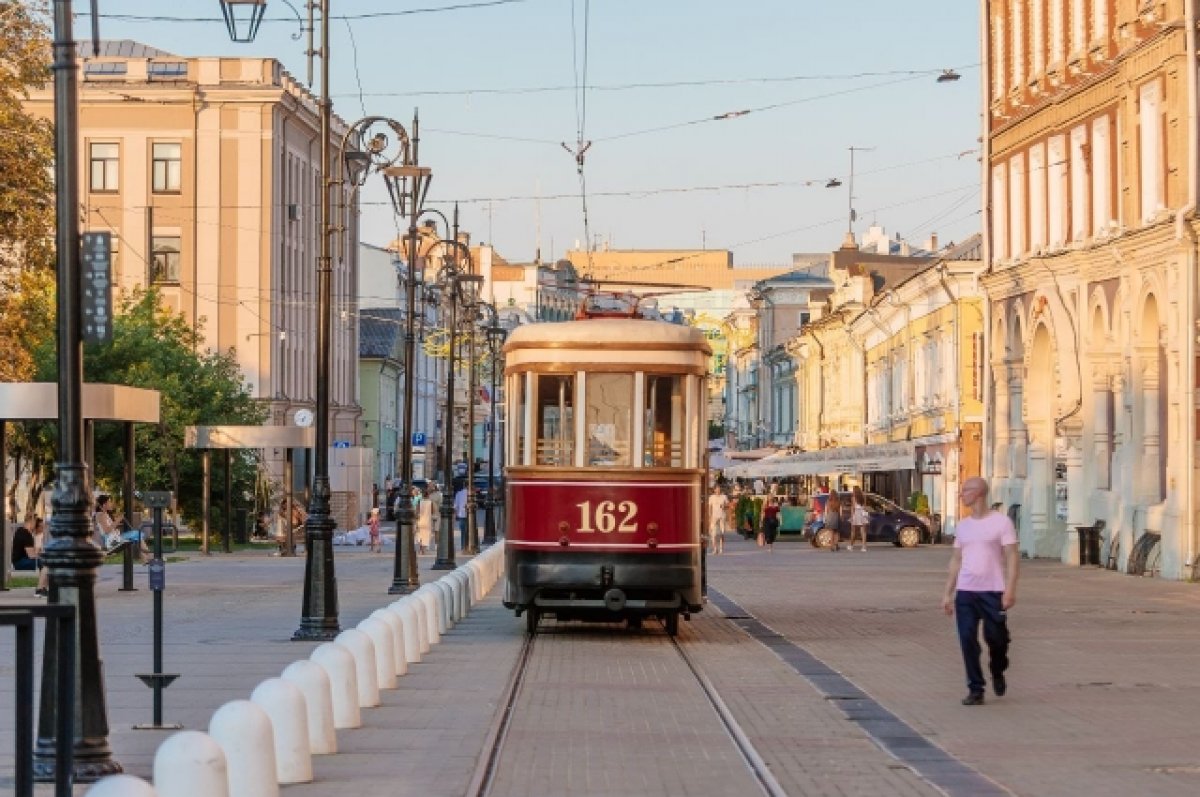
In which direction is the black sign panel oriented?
toward the camera

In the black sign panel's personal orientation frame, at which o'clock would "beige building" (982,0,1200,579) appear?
The beige building is roughly at 7 o'clock from the black sign panel.

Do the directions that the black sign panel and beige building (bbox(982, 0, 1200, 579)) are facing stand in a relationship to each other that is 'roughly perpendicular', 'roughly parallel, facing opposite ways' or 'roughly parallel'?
roughly perpendicular

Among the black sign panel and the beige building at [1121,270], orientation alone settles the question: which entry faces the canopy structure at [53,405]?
the beige building

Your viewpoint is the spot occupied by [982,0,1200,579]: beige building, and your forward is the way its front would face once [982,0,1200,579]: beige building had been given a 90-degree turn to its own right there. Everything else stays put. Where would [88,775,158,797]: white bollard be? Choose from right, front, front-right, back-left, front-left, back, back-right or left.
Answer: back-left

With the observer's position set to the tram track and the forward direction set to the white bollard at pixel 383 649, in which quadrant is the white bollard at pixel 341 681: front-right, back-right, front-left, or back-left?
front-left

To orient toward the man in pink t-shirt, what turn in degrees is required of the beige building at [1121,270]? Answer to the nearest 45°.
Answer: approximately 45° to its left

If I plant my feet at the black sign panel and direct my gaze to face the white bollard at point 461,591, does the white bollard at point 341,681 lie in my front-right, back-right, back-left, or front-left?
front-right

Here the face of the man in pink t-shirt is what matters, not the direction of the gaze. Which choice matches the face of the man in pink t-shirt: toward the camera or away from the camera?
toward the camera

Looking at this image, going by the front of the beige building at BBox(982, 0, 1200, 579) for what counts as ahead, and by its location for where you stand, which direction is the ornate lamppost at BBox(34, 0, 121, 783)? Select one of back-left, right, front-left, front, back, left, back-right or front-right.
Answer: front-left
